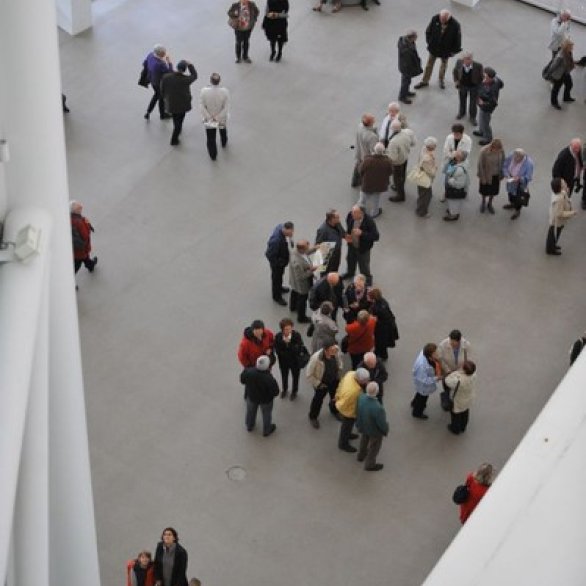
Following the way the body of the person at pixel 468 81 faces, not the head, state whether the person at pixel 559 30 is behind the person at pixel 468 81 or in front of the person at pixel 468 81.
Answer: behind

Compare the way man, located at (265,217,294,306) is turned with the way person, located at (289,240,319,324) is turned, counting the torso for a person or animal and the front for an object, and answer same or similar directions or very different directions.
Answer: same or similar directions

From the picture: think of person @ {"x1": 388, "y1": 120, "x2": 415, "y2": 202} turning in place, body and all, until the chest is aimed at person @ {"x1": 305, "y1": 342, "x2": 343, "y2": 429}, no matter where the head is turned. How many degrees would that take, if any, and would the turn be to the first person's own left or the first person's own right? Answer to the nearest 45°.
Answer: approximately 90° to the first person's own left

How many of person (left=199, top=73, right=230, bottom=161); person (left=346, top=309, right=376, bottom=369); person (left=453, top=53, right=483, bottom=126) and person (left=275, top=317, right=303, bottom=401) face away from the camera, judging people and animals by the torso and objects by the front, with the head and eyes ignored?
2

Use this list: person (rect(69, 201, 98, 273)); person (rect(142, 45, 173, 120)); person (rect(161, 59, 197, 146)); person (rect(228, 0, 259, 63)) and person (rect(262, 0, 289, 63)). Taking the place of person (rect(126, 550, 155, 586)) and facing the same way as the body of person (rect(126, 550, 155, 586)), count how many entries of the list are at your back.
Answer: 5

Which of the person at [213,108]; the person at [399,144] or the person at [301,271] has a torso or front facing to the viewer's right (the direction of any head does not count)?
the person at [301,271]

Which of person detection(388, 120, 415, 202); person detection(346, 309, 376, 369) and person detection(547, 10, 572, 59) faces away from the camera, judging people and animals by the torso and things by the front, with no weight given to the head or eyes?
person detection(346, 309, 376, 369)

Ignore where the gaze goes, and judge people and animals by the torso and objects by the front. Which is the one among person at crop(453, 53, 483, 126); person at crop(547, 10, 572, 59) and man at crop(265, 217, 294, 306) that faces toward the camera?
person at crop(453, 53, 483, 126)

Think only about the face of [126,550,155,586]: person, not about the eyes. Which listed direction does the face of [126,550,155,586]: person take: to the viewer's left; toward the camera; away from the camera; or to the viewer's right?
toward the camera

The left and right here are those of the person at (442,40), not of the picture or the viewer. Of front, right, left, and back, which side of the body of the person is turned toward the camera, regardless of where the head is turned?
front

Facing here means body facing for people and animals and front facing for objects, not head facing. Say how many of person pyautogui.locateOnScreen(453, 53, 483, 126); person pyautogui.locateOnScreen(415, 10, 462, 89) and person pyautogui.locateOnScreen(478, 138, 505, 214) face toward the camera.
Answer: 2

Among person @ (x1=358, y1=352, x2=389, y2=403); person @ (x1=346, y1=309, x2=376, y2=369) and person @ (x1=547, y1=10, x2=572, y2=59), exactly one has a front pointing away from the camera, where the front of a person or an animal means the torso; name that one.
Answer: person @ (x1=346, y1=309, x2=376, y2=369)

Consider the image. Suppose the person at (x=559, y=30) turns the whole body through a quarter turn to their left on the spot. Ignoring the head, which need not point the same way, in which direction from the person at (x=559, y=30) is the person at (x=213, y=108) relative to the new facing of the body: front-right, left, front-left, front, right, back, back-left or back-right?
back-left

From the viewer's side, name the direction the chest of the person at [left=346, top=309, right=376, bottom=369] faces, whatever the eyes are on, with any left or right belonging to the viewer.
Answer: facing away from the viewer
